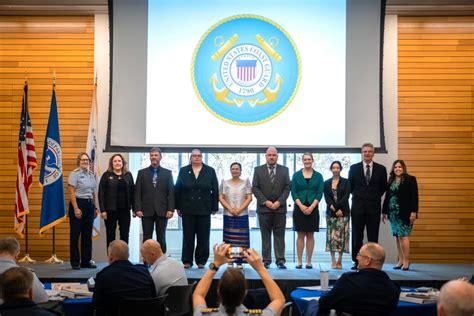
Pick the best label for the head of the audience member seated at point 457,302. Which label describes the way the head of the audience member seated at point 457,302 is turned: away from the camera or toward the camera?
away from the camera

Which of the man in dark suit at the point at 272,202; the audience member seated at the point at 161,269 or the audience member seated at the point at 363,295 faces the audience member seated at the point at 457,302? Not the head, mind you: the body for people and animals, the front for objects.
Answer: the man in dark suit

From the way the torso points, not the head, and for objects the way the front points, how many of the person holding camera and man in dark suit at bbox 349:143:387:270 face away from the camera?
1

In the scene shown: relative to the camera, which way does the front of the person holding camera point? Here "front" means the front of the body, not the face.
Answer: away from the camera

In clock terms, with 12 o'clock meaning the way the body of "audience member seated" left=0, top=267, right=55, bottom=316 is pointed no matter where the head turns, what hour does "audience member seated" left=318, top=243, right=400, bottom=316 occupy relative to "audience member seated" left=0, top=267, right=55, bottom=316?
"audience member seated" left=318, top=243, right=400, bottom=316 is roughly at 3 o'clock from "audience member seated" left=0, top=267, right=55, bottom=316.

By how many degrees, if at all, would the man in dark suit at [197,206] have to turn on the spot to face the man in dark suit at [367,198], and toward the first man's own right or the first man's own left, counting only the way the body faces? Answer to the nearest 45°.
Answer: approximately 90° to the first man's own left

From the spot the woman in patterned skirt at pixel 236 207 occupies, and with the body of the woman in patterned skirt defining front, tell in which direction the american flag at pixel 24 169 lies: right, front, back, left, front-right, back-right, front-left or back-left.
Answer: right

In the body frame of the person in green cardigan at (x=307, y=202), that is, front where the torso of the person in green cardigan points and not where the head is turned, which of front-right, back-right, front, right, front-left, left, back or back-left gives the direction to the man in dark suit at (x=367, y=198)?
left

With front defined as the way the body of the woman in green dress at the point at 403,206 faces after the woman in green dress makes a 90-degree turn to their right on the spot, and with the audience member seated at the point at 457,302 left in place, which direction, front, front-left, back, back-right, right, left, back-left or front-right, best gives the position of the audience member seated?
back-left

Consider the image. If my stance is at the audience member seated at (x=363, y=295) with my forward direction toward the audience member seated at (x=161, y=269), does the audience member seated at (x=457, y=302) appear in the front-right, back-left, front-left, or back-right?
back-left

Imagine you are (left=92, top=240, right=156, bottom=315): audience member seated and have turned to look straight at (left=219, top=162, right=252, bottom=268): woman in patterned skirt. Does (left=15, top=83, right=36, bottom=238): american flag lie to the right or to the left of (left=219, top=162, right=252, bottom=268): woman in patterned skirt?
left

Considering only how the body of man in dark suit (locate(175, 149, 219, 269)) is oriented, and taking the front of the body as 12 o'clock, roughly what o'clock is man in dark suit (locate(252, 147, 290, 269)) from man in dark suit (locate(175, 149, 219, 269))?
man in dark suit (locate(252, 147, 290, 269)) is roughly at 9 o'clock from man in dark suit (locate(175, 149, 219, 269)).
